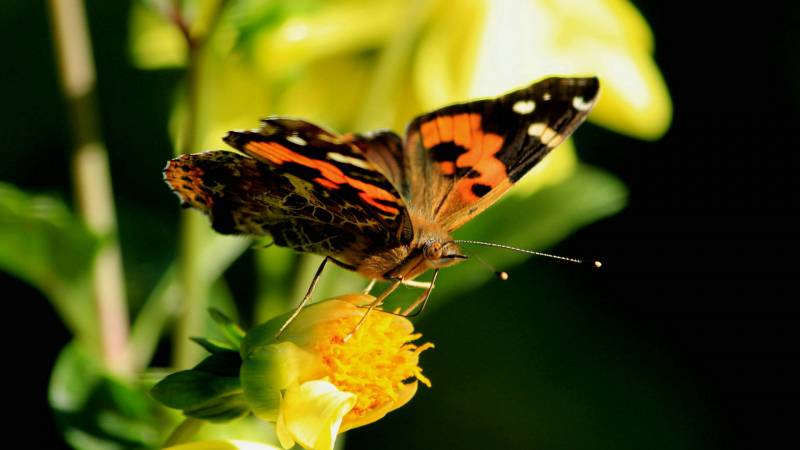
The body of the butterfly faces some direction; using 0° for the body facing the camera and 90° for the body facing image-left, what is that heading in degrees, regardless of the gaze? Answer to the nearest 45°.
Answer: approximately 315°
